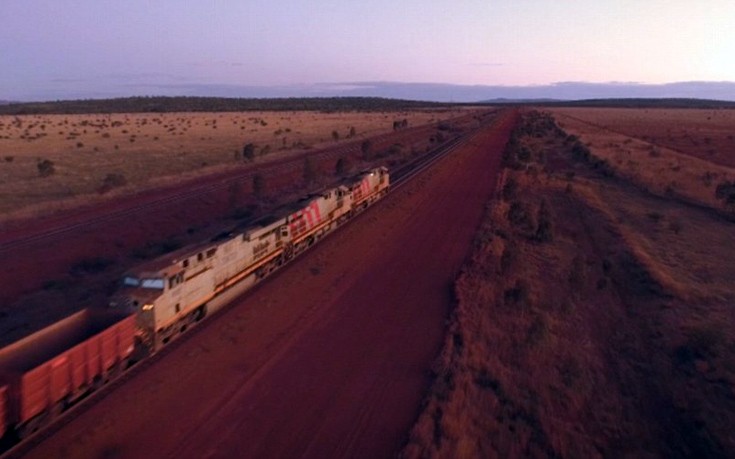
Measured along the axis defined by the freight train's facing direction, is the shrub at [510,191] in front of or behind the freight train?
in front

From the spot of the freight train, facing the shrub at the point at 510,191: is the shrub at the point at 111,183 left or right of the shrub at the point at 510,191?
left

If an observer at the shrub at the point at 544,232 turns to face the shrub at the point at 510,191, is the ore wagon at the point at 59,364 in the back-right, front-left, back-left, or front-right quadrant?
back-left

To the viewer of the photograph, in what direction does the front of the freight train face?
facing away from the viewer and to the right of the viewer

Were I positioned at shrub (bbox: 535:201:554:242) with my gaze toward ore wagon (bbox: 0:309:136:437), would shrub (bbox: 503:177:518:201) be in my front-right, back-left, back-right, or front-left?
back-right

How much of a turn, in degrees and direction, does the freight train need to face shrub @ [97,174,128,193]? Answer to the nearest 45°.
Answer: approximately 45° to its left

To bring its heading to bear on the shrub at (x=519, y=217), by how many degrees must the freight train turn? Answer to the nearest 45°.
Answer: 0° — it already faces it
